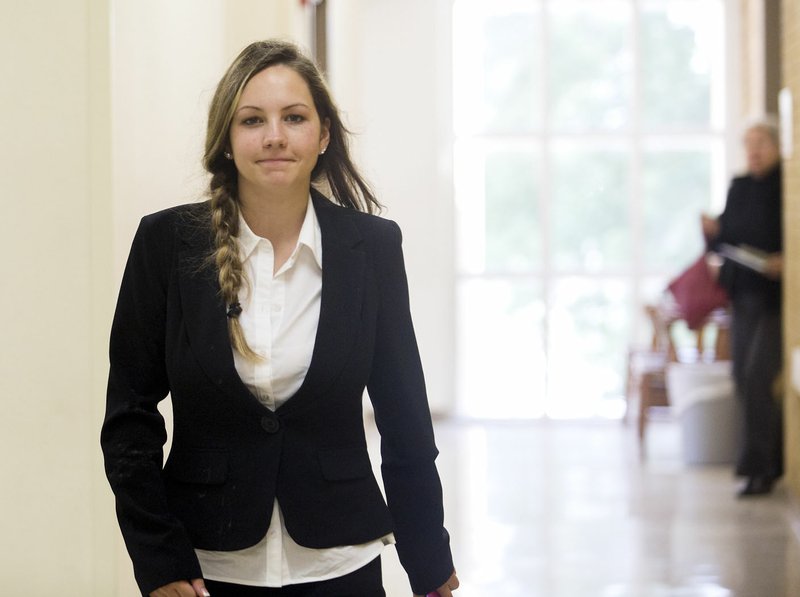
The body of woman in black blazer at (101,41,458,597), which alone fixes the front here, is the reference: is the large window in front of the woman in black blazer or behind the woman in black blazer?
behind

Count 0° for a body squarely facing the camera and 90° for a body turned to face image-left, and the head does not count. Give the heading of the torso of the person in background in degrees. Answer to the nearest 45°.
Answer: approximately 45°

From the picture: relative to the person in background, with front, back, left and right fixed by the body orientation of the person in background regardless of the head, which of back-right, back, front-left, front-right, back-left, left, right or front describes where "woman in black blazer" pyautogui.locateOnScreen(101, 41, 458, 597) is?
front-left

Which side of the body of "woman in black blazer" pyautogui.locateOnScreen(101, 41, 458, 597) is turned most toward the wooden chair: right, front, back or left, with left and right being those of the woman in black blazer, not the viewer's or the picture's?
back

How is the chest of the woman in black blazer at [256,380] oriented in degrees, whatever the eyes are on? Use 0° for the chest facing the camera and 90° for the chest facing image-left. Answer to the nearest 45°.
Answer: approximately 0°
